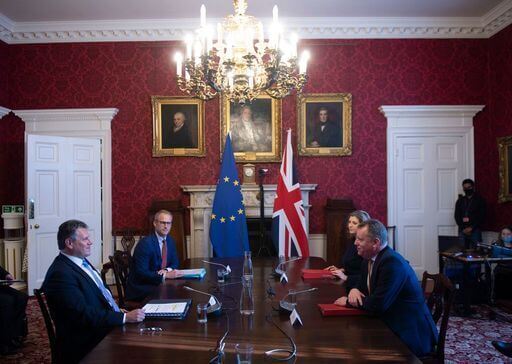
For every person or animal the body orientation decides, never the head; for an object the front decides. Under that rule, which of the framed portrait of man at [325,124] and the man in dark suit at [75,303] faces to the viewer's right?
the man in dark suit

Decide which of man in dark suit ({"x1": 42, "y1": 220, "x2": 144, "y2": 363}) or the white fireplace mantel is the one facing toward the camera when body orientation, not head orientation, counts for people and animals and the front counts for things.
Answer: the white fireplace mantel

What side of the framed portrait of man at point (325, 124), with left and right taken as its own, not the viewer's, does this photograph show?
front

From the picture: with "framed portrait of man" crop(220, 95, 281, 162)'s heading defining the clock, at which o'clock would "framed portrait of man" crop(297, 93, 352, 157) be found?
"framed portrait of man" crop(297, 93, 352, 157) is roughly at 9 o'clock from "framed portrait of man" crop(220, 95, 281, 162).

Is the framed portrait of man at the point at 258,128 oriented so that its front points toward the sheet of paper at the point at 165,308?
yes

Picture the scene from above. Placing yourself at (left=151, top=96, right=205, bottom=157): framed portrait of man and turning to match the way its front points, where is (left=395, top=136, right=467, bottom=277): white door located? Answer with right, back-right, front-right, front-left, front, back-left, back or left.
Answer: left

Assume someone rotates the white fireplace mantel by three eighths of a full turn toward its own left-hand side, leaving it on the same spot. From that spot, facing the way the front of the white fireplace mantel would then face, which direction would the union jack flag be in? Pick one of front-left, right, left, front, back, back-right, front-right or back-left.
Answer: right

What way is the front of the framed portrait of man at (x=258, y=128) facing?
toward the camera

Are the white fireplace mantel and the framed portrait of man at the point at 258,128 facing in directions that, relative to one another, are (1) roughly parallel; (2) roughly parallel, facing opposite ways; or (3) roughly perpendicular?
roughly parallel

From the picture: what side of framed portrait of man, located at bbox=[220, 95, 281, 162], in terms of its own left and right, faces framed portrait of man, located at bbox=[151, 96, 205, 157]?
right

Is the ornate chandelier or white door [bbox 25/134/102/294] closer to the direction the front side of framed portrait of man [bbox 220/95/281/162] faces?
the ornate chandelier

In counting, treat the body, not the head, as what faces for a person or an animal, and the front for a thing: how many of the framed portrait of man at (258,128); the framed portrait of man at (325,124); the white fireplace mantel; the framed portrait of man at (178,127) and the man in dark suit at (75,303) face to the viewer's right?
1

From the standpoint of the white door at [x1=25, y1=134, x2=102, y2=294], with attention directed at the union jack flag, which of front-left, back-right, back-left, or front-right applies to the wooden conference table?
front-right

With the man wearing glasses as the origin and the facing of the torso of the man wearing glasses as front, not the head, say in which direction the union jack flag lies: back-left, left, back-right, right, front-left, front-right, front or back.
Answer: left

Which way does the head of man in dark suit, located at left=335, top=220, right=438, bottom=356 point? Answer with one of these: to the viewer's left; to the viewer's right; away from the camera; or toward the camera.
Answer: to the viewer's left

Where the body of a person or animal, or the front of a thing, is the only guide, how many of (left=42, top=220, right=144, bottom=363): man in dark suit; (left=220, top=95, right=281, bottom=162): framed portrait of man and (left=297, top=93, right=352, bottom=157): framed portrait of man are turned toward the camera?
2

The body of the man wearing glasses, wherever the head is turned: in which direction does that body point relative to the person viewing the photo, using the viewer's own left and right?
facing the viewer and to the right of the viewer

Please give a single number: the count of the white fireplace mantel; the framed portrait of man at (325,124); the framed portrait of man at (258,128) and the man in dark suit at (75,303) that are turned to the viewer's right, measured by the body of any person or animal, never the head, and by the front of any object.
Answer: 1

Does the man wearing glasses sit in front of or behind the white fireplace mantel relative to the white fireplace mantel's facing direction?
in front

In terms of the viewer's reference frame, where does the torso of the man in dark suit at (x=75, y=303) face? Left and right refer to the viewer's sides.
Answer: facing to the right of the viewer
